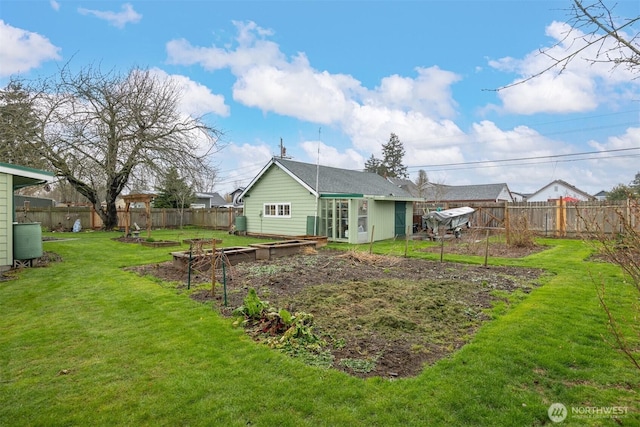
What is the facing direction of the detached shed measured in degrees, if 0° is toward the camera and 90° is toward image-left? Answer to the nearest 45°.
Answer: approximately 315°

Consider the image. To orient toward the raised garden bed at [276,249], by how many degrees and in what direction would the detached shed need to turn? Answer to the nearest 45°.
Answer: approximately 45° to its right

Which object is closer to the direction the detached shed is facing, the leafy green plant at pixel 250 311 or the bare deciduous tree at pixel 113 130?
the leafy green plant

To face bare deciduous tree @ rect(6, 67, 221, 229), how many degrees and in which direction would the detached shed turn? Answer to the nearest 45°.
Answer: approximately 135° to its right

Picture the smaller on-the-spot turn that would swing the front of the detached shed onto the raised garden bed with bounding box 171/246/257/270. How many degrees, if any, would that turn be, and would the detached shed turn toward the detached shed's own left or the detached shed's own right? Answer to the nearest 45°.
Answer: approximately 45° to the detached shed's own right

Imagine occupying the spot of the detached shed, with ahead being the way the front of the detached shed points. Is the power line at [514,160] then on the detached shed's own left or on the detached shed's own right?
on the detached shed's own left

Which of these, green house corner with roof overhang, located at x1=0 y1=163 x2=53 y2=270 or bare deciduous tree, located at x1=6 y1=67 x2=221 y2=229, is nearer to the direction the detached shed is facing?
the green house corner with roof overhang

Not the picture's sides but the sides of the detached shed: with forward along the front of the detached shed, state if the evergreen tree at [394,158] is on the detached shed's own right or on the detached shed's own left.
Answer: on the detached shed's own left
